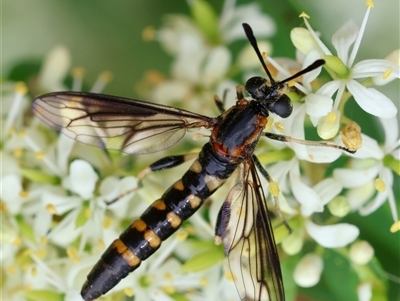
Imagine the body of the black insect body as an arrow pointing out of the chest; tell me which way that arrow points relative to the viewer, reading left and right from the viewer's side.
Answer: facing away from the viewer and to the right of the viewer
